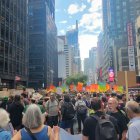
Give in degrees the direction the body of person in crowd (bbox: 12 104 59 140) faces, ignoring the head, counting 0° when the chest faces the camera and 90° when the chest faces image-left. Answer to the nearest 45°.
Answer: approximately 180°

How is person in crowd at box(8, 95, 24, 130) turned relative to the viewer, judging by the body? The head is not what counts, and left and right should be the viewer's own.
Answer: facing away from the viewer

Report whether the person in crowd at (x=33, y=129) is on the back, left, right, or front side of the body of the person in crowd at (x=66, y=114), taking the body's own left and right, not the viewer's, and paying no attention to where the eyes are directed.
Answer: back

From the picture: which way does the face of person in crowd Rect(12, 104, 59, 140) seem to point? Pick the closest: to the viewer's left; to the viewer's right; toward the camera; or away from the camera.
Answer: away from the camera

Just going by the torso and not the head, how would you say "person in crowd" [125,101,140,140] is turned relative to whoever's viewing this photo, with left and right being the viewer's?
facing away from the viewer and to the left of the viewer

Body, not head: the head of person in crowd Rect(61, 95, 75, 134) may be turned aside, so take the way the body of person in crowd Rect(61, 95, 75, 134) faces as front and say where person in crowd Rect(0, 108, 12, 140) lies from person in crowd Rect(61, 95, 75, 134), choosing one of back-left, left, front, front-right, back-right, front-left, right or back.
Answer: back

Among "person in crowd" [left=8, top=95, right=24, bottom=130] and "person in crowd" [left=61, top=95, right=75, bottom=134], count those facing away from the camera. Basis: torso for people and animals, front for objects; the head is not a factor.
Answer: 2

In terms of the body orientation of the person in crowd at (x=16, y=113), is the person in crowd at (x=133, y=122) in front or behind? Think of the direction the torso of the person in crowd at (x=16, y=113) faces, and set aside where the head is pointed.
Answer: behind
